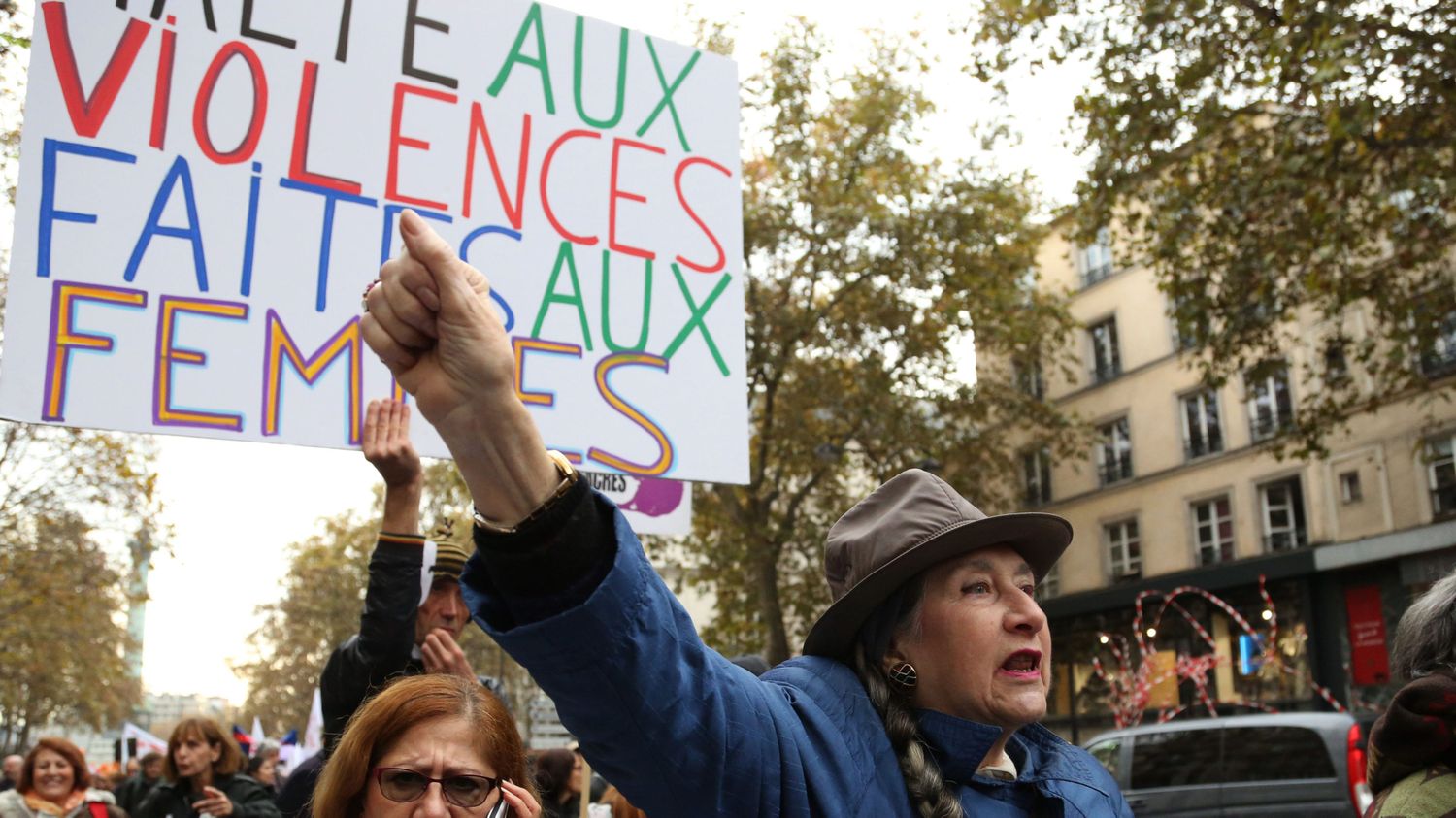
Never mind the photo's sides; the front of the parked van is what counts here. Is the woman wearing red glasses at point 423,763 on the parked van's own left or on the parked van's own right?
on the parked van's own left

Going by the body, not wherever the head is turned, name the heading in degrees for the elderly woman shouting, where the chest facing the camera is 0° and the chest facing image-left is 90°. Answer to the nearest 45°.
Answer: approximately 315°

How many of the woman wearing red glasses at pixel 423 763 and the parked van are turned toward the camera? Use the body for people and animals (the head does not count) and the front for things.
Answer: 1

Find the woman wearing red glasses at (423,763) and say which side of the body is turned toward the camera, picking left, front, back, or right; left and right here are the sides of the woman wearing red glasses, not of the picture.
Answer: front

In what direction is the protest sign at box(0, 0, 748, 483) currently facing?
toward the camera

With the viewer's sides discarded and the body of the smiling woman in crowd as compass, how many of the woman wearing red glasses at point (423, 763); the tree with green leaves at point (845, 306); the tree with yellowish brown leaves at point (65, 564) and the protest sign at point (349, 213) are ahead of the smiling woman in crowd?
2

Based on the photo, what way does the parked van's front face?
to the viewer's left

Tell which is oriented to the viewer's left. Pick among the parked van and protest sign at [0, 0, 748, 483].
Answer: the parked van

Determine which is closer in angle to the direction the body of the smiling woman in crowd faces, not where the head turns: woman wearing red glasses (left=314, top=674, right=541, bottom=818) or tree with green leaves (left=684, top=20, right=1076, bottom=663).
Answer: the woman wearing red glasses

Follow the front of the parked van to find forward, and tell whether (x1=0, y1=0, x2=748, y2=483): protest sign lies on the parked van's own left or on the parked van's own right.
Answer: on the parked van's own left

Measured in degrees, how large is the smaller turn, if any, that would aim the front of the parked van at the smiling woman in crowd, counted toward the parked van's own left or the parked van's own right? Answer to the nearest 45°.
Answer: approximately 45° to the parked van's own left

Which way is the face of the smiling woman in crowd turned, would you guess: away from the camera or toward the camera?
toward the camera

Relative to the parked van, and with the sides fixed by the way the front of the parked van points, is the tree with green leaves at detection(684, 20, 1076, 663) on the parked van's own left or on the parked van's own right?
on the parked van's own right

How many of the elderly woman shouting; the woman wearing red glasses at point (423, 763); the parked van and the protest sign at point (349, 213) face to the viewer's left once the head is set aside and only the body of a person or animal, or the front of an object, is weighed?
1

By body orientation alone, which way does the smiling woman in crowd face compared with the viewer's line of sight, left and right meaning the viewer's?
facing the viewer

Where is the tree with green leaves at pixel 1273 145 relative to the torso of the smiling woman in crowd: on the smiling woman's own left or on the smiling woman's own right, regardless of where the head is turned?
on the smiling woman's own left
